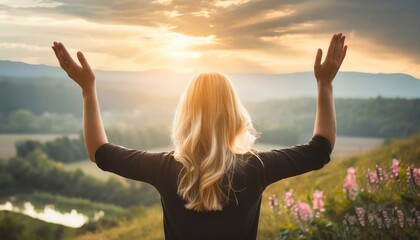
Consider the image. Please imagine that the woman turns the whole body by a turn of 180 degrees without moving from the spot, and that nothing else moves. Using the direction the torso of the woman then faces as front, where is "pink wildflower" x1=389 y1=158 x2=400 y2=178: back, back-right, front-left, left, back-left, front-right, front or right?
back-left

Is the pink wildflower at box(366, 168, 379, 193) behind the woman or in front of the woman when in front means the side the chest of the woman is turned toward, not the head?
in front

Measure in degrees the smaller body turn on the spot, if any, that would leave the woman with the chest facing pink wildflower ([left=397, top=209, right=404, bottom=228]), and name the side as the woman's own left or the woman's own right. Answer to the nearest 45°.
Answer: approximately 45° to the woman's own right

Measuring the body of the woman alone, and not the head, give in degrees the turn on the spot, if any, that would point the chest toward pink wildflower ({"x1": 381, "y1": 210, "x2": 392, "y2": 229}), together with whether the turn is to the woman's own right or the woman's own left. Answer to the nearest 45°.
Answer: approximately 45° to the woman's own right

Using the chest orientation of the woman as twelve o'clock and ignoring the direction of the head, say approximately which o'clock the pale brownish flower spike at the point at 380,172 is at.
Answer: The pale brownish flower spike is roughly at 1 o'clock from the woman.

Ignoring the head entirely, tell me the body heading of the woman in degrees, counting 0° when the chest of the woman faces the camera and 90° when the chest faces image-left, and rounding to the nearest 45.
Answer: approximately 180°

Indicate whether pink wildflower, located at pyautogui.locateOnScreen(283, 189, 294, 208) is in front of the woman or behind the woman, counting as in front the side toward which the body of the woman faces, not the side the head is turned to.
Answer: in front

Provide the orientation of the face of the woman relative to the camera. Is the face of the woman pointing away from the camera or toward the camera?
away from the camera

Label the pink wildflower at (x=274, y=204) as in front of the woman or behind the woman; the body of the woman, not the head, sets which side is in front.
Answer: in front
